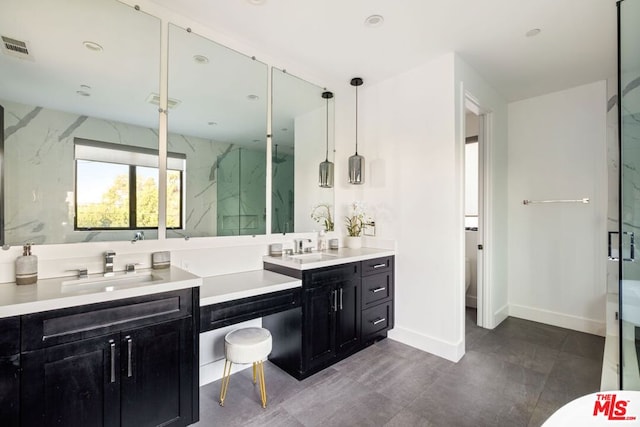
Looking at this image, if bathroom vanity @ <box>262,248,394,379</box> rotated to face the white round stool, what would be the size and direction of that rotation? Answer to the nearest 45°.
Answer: approximately 90° to its right

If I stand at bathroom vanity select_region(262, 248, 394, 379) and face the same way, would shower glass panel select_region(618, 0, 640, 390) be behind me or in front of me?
in front

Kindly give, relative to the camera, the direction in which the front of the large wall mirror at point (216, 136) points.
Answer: facing the viewer and to the right of the viewer

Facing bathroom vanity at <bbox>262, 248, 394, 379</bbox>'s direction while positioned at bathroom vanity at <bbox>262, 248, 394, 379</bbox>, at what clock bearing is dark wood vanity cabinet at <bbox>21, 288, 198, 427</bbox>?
The dark wood vanity cabinet is roughly at 3 o'clock from the bathroom vanity.

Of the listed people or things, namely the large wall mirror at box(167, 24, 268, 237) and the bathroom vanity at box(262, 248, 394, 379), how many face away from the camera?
0

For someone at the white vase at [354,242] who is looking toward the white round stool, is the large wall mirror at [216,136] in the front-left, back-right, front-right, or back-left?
front-right

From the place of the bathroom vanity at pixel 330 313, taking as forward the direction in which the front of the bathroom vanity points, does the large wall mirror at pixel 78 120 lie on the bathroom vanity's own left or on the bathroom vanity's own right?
on the bathroom vanity's own right

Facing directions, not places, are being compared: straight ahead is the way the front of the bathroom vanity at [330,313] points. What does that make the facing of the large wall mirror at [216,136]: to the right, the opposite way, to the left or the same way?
the same way
